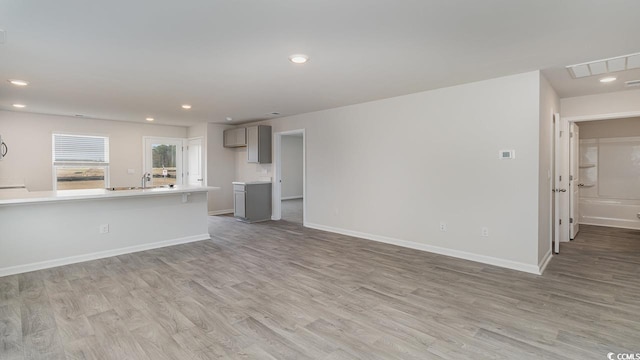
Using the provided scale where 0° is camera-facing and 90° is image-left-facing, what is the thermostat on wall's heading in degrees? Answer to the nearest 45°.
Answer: approximately 0°

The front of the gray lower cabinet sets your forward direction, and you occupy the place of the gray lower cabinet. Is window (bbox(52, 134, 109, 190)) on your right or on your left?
on your right

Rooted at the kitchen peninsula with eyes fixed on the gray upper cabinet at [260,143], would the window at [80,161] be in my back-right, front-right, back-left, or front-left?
front-left

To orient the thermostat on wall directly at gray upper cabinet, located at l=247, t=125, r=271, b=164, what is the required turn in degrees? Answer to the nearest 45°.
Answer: approximately 90° to its right

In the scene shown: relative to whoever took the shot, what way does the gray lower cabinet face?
facing the viewer and to the left of the viewer

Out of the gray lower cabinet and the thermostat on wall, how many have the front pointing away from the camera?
0

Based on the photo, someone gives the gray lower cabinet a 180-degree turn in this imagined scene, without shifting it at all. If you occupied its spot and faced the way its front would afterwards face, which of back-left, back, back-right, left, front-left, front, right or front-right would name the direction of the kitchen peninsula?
back

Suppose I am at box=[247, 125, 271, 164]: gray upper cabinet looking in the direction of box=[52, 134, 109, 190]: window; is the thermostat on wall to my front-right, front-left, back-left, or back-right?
back-left

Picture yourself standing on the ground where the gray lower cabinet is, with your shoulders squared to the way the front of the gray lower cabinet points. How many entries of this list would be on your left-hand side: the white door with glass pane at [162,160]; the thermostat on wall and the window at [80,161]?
1

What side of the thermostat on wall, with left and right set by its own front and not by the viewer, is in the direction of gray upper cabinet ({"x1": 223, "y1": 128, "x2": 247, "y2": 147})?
right

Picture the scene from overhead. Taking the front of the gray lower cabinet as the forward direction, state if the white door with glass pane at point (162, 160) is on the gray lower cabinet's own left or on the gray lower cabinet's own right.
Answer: on the gray lower cabinet's own right

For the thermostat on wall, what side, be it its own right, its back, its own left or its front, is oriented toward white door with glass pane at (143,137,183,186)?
right
